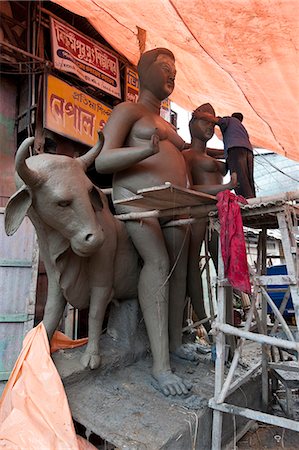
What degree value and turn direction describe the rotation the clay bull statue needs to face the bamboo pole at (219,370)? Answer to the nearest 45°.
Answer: approximately 135° to its left

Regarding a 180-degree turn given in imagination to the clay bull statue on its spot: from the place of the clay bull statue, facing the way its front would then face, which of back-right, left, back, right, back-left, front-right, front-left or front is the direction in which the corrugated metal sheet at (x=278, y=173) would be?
front

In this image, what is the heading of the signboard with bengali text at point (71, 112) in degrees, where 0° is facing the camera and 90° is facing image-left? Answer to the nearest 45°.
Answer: approximately 315°

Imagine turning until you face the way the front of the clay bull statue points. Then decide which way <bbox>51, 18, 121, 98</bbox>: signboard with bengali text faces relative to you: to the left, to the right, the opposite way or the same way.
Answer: to the left

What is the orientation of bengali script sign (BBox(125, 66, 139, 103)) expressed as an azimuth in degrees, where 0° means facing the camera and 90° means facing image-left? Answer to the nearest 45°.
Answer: approximately 315°

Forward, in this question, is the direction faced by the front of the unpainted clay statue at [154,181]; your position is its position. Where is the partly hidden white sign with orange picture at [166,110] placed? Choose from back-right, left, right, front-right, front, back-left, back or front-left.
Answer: back-left

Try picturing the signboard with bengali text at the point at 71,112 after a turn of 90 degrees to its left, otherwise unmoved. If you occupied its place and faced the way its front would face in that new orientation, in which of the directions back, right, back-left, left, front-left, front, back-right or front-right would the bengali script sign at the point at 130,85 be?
front

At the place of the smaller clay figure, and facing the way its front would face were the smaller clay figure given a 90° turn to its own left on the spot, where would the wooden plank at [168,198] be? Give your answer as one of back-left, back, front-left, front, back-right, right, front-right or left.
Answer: back-right

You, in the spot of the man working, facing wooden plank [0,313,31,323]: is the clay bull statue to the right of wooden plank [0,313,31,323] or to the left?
left
